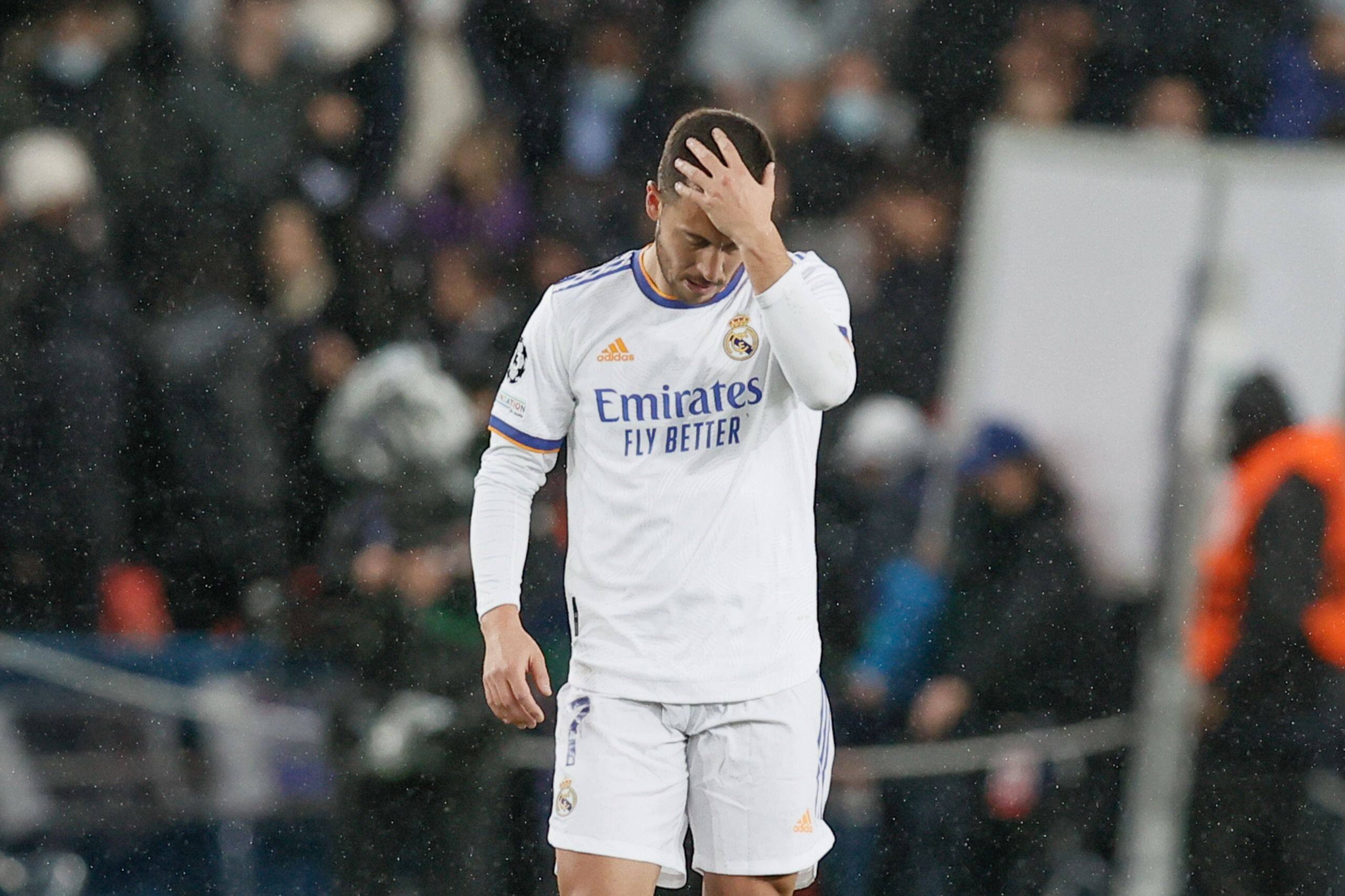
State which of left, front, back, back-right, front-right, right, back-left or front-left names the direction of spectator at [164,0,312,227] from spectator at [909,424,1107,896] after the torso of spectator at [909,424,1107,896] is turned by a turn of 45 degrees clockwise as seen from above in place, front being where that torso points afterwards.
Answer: front-right

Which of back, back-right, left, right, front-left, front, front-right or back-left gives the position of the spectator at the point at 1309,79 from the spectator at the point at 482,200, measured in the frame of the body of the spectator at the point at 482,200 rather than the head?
left

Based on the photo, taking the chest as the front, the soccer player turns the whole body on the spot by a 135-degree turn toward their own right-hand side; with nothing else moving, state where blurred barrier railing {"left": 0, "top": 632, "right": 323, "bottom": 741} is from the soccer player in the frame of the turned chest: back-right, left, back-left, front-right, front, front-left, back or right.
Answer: front

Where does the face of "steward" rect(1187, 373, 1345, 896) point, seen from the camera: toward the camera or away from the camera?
away from the camera

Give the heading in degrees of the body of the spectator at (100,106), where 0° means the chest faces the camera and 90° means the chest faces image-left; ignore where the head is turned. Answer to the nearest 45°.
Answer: approximately 0°

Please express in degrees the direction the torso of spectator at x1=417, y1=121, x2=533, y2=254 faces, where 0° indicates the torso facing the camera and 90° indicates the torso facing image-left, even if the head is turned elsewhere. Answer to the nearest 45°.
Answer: approximately 0°
